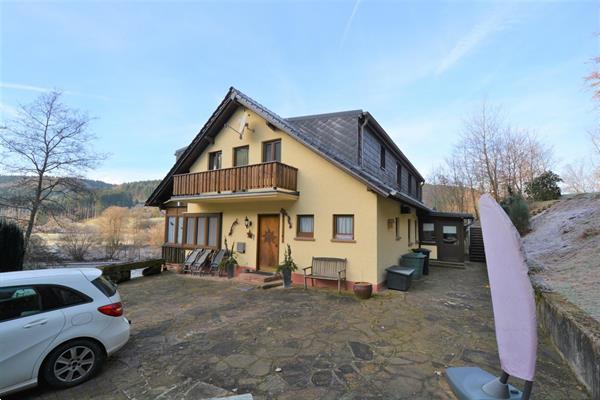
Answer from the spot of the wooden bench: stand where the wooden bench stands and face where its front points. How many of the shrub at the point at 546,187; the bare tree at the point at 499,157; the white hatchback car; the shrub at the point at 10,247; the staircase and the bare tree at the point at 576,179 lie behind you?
4

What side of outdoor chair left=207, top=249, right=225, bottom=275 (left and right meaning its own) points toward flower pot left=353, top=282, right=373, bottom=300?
left

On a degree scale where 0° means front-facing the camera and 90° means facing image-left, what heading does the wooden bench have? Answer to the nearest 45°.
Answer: approximately 45°

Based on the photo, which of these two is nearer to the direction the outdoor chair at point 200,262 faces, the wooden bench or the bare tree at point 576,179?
the wooden bench

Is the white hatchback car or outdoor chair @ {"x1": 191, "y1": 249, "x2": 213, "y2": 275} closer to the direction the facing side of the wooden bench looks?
the white hatchback car

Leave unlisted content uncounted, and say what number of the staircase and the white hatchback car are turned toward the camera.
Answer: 1

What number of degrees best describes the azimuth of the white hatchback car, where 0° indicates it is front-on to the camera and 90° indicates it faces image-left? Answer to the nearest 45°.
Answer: approximately 90°

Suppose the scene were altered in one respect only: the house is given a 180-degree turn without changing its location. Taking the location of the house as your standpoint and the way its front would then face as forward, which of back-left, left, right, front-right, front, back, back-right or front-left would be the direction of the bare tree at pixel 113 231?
left

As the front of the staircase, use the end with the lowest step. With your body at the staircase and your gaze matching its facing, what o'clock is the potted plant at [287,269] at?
The potted plant is roughly at 1 o'clock from the staircase.

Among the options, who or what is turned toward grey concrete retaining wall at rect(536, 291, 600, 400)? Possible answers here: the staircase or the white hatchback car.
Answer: the staircase

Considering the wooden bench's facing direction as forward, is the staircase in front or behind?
behind

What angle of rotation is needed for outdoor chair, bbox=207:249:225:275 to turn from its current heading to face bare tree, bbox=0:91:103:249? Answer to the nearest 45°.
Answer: approximately 90° to its right

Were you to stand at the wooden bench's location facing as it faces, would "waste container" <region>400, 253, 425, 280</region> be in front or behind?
behind
